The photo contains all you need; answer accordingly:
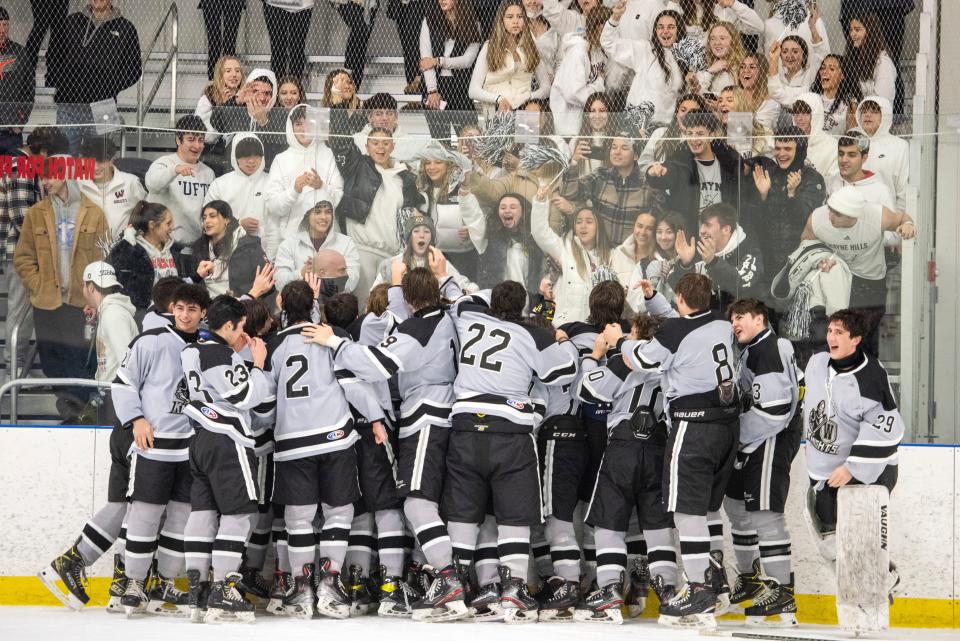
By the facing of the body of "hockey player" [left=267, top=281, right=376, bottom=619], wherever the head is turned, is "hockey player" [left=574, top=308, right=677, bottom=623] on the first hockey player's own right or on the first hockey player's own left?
on the first hockey player's own right

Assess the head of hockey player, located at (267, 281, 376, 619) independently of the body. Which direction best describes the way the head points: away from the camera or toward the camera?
away from the camera

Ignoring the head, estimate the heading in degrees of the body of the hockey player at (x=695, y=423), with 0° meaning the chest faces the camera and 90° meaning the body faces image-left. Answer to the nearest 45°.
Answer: approximately 135°

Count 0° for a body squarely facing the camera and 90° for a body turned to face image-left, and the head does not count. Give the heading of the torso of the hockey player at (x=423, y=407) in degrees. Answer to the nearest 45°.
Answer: approximately 135°

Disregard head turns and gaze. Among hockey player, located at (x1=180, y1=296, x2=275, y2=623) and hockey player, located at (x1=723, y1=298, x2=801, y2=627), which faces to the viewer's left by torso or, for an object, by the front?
hockey player, located at (x1=723, y1=298, x2=801, y2=627)

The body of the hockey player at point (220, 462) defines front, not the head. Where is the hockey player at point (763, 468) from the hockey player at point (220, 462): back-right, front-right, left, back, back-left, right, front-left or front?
front-right

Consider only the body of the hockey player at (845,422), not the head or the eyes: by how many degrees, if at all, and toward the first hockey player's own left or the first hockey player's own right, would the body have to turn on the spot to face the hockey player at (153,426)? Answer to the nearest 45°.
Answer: approximately 45° to the first hockey player's own right

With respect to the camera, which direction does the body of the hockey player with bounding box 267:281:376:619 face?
away from the camera

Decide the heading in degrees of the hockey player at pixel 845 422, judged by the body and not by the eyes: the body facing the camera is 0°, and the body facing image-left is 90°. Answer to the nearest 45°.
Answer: approximately 45°

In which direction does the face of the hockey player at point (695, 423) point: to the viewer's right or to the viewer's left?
to the viewer's left

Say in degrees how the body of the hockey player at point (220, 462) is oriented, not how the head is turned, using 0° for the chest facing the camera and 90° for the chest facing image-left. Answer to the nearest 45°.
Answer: approximately 225°

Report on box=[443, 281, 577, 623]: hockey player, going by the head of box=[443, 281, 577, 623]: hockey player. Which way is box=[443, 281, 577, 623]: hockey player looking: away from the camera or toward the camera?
away from the camera
